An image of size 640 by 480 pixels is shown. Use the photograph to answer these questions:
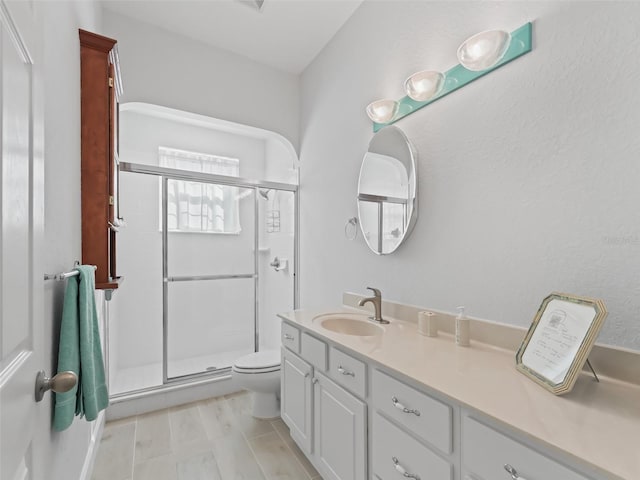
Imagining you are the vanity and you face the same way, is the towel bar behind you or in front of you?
in front

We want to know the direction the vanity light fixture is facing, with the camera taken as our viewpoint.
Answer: facing the viewer and to the left of the viewer

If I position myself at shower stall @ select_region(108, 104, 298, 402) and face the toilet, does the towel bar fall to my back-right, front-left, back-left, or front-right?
front-right

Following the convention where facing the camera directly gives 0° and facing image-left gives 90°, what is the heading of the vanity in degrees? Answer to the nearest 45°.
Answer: approximately 45°

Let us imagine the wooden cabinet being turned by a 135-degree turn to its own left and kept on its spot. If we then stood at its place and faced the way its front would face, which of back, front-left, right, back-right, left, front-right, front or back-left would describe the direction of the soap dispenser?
back

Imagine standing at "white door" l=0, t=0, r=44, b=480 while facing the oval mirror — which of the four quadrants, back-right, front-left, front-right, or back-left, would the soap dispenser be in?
front-right

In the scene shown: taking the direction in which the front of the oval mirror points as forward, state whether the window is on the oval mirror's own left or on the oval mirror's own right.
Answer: on the oval mirror's own right

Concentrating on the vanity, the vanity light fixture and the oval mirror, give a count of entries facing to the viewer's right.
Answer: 0

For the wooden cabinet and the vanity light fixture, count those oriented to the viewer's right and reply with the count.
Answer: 1

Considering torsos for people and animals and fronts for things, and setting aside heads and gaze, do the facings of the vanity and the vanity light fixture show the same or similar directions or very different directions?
same or similar directions

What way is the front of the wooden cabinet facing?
to the viewer's right

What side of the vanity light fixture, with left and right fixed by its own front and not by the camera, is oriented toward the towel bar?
front

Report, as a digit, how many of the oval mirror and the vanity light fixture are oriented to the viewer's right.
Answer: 0
